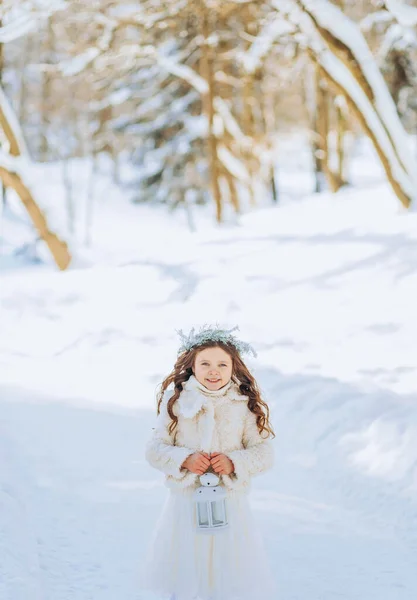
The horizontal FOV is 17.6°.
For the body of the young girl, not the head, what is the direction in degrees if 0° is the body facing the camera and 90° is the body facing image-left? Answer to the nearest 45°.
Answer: approximately 0°

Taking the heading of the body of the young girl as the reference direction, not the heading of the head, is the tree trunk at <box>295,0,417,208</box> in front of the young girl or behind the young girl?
behind

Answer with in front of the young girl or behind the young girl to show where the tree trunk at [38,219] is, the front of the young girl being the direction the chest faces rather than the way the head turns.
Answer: behind
